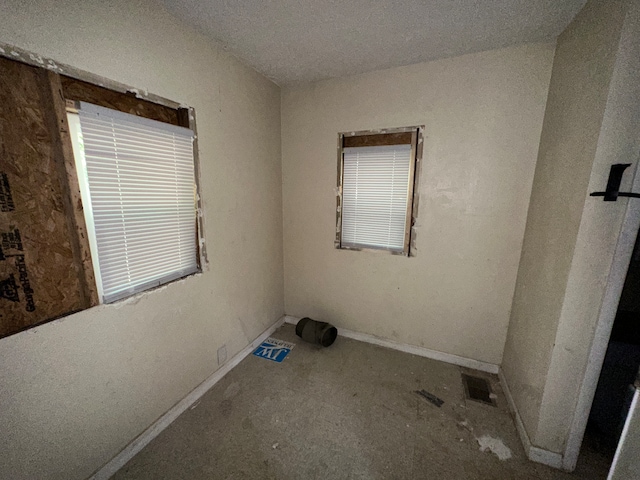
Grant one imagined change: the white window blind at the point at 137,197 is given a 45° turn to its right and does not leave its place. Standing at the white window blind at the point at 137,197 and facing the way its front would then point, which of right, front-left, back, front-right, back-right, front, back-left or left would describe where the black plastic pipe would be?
left

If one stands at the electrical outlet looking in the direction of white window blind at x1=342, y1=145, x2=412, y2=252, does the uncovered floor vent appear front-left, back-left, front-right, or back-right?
front-right

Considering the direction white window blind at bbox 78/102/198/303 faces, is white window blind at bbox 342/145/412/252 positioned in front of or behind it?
in front

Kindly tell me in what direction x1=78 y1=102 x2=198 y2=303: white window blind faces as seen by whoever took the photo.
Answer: facing the viewer and to the right of the viewer

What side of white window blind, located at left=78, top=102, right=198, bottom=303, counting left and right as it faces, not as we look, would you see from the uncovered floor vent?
front

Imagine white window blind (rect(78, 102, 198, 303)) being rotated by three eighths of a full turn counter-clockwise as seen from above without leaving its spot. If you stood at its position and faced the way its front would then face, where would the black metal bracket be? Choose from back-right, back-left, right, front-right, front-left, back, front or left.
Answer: back-right

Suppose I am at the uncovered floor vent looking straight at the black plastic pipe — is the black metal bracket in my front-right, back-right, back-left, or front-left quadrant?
back-left
